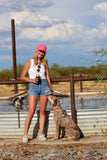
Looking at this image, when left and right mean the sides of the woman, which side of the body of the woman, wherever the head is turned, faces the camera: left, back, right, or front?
front
